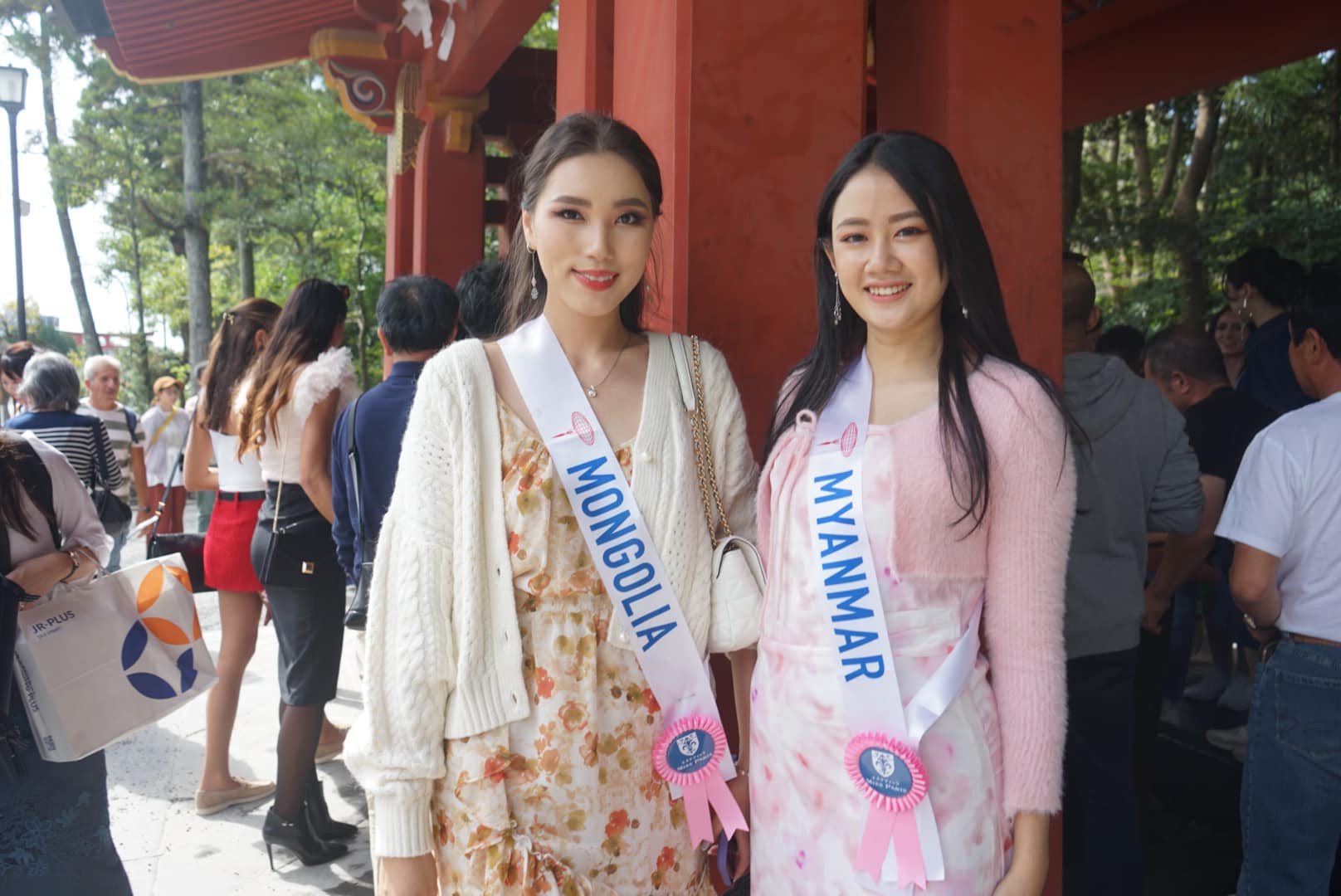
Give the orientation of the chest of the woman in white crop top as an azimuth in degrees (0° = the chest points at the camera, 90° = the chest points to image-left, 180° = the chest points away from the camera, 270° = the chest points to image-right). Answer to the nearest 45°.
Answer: approximately 225°

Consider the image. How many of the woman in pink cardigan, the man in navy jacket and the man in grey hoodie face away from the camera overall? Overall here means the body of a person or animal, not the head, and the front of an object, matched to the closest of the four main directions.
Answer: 2

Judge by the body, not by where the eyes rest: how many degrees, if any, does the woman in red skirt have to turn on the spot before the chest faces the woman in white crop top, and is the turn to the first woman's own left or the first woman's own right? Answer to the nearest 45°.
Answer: approximately 90° to the first woman's own right

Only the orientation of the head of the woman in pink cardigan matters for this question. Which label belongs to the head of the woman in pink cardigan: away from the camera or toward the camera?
toward the camera

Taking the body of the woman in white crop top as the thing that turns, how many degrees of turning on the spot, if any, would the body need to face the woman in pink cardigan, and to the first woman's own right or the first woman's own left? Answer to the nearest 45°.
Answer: approximately 135° to the first woman's own right

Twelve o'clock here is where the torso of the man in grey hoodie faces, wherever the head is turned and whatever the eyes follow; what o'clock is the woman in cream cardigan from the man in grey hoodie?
The woman in cream cardigan is roughly at 7 o'clock from the man in grey hoodie.

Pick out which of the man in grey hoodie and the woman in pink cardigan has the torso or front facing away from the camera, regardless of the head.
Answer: the man in grey hoodie

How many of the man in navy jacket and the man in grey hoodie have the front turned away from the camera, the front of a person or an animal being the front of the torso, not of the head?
2

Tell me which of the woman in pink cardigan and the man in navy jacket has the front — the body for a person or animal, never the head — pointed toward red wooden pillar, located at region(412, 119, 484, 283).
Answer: the man in navy jacket

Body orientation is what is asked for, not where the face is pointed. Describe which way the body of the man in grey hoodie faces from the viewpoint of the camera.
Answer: away from the camera

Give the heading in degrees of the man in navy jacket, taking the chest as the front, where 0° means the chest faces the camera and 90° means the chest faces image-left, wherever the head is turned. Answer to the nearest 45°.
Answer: approximately 180°

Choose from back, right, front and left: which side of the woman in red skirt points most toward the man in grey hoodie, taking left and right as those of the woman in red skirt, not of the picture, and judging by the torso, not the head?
right

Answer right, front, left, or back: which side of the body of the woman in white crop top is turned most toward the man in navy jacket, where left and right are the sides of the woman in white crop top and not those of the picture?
right

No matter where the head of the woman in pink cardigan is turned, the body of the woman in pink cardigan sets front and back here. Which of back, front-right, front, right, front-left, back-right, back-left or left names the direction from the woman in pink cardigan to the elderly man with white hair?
right

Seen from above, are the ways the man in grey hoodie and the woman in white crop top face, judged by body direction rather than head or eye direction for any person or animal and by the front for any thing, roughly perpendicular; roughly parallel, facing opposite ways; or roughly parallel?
roughly parallel

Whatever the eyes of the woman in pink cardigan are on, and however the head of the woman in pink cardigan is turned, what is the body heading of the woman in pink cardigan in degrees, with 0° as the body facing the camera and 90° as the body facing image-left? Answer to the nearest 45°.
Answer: approximately 45°
